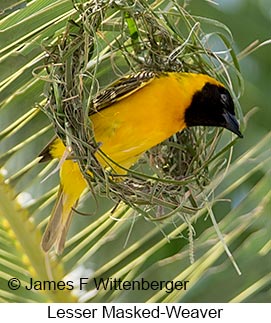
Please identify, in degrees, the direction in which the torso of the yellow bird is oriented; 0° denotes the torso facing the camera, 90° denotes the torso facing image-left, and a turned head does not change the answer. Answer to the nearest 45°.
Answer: approximately 270°
